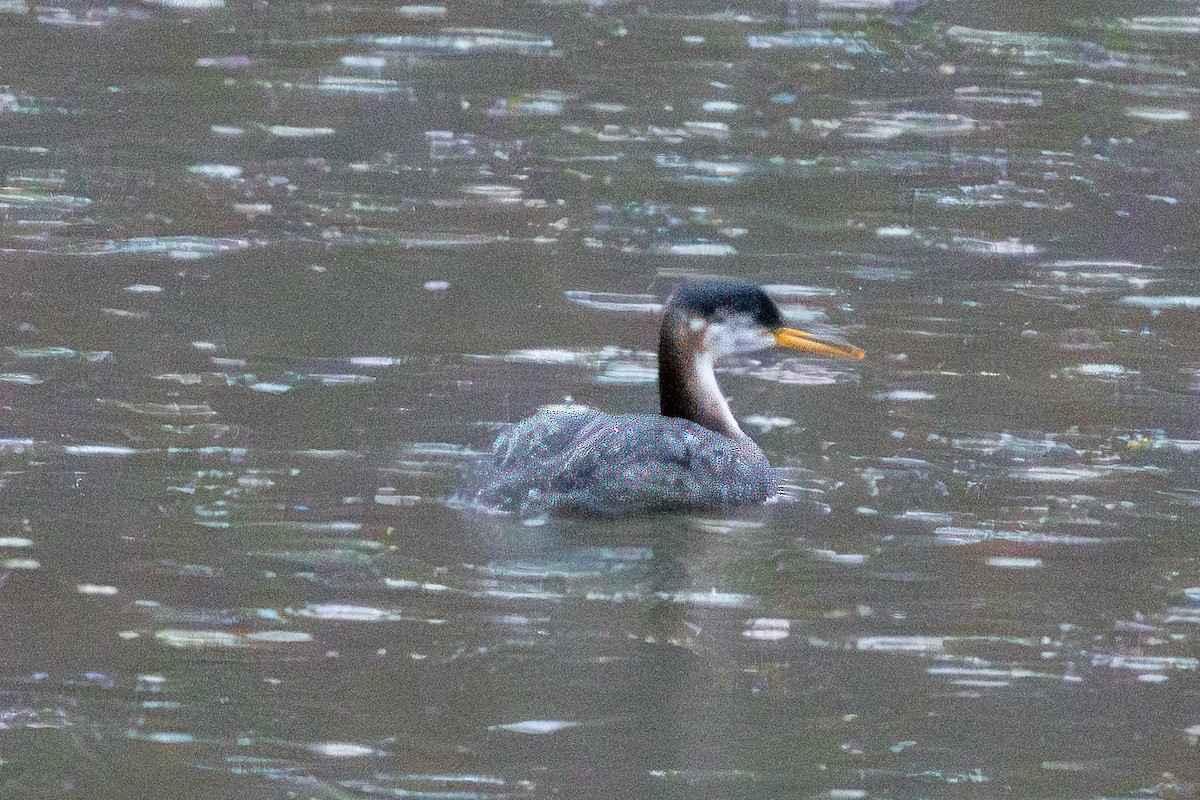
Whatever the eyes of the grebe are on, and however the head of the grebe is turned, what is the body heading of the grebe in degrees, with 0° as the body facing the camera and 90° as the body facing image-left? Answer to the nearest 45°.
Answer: approximately 270°
